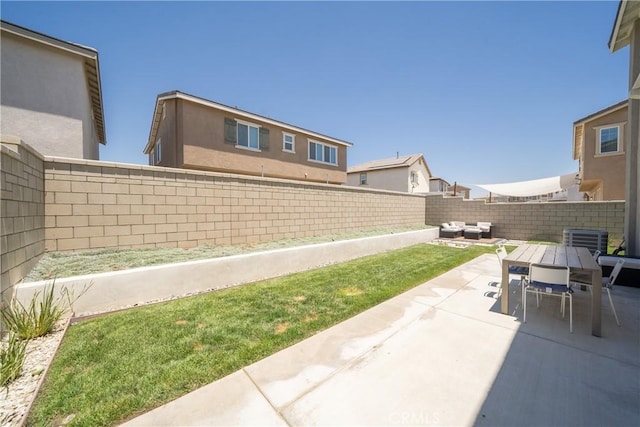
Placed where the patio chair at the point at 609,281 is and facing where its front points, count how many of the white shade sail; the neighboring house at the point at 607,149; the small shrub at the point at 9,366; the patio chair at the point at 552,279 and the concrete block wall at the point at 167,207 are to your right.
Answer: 2

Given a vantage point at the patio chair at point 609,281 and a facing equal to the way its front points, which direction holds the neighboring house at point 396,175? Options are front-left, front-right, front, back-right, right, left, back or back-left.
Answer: front-right

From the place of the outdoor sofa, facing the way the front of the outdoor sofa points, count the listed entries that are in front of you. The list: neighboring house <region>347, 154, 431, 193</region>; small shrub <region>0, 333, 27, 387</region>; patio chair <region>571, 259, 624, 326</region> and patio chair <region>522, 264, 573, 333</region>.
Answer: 3

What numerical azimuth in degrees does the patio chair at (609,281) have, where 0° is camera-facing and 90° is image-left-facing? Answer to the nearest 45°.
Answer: approximately 90°

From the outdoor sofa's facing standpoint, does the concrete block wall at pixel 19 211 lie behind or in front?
in front

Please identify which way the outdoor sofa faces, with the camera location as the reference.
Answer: facing the viewer

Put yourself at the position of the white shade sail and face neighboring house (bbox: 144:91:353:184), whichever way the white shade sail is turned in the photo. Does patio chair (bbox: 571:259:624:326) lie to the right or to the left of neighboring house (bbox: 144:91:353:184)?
left

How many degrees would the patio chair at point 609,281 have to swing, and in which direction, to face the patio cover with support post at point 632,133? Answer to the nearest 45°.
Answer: approximately 90° to its right

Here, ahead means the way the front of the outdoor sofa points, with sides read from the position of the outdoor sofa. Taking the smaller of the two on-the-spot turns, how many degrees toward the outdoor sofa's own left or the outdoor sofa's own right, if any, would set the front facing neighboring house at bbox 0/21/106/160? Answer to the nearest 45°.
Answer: approximately 45° to the outdoor sofa's own right

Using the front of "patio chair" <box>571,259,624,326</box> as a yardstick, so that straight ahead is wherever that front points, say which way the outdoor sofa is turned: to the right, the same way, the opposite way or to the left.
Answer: to the left

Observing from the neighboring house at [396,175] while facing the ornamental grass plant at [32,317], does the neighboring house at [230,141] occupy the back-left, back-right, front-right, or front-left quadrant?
front-right

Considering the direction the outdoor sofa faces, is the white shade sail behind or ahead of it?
behind

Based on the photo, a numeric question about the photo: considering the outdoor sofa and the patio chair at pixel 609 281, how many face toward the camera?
1

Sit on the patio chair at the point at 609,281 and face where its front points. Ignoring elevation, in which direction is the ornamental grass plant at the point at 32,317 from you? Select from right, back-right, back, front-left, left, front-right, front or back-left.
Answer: front-left

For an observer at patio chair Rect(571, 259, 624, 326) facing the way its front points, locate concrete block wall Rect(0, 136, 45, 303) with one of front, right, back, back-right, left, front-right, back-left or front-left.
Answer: front-left

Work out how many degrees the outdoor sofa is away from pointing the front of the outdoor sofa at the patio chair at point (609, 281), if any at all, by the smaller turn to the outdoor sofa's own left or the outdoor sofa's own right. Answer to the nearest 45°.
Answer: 0° — it already faces it

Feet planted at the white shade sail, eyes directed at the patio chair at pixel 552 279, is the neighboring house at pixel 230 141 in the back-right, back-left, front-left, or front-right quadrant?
front-right

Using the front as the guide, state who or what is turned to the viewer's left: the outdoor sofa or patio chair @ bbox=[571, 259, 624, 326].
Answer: the patio chair
